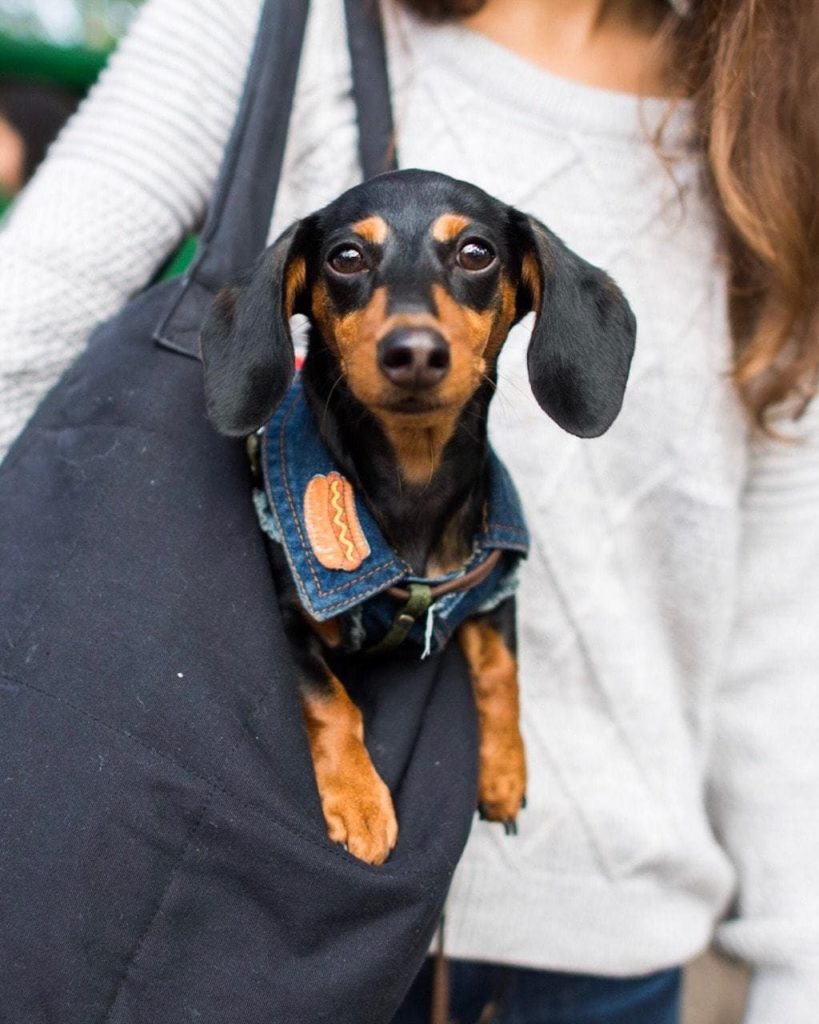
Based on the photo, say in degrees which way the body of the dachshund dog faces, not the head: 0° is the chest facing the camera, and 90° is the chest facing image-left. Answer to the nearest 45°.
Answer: approximately 0°
